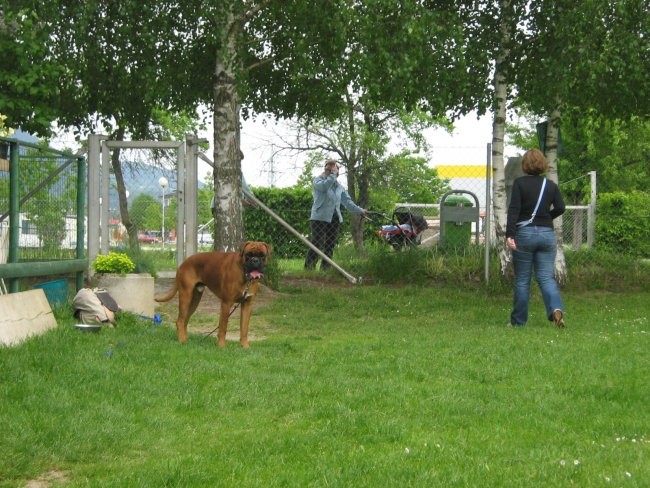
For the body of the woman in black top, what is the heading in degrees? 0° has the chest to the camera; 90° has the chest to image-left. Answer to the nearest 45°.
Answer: approximately 180°

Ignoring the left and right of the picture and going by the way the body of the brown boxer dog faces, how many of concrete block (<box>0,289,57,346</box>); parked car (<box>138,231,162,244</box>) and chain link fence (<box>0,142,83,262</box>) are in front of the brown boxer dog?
0

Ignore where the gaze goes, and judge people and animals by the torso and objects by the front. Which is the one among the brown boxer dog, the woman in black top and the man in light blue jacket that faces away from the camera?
the woman in black top

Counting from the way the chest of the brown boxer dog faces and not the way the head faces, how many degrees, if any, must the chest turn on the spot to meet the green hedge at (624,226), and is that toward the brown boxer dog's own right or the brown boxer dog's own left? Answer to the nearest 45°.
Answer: approximately 90° to the brown boxer dog's own left

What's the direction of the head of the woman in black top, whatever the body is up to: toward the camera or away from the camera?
away from the camera

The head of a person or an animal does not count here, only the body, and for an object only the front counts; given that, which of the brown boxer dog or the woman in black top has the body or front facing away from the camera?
the woman in black top

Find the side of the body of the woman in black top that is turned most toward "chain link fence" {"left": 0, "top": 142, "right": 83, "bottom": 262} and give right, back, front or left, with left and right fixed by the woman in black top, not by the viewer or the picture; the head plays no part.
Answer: left

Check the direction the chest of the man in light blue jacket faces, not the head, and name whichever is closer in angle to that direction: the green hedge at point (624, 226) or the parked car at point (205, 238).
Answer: the green hedge

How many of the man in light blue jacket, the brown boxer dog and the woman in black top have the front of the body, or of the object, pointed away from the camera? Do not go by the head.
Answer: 1

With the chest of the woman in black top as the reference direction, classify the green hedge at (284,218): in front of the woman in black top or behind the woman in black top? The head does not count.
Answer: in front

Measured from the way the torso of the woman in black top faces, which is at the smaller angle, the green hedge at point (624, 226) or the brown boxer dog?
the green hedge

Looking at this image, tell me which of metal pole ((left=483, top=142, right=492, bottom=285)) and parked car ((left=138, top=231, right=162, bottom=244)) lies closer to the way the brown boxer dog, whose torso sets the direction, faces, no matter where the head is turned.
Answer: the metal pole

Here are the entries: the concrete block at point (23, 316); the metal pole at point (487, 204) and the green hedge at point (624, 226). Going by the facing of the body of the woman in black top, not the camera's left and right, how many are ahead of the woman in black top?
2

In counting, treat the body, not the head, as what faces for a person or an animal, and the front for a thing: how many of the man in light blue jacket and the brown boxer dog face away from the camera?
0

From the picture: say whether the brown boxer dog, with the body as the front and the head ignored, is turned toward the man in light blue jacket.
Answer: no
